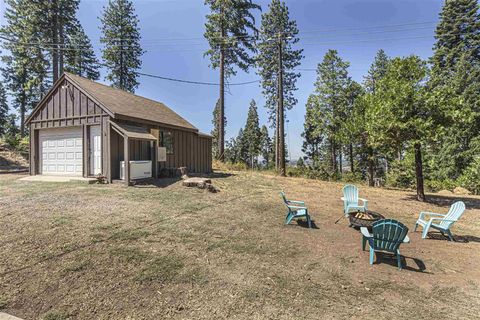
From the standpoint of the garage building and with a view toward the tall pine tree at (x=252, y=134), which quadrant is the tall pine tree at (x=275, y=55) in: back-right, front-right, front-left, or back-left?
front-right

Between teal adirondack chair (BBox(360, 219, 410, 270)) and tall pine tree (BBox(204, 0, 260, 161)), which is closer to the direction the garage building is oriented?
the teal adirondack chair

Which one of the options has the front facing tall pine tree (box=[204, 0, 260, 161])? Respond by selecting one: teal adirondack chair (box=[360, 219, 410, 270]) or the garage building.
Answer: the teal adirondack chair

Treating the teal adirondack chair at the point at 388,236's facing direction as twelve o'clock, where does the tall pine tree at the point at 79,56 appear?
The tall pine tree is roughly at 11 o'clock from the teal adirondack chair.

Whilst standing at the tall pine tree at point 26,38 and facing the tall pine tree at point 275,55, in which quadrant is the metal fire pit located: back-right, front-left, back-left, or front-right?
front-right

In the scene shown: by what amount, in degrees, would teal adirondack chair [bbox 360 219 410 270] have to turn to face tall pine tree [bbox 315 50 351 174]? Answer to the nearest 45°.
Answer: approximately 45° to its right

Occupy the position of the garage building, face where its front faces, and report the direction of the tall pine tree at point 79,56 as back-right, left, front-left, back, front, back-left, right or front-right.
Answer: back-right

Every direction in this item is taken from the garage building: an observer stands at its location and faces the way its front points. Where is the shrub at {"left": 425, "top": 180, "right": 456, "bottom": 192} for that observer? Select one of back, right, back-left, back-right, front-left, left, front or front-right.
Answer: back-left

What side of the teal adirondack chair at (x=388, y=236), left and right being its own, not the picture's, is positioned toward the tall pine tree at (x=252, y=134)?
front

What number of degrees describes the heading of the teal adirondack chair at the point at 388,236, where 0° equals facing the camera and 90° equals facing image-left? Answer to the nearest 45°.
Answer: approximately 135°

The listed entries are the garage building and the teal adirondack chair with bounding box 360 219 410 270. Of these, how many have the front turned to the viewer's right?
0

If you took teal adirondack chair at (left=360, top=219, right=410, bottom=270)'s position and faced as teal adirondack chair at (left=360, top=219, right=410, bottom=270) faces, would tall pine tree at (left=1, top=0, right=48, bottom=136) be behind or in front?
in front

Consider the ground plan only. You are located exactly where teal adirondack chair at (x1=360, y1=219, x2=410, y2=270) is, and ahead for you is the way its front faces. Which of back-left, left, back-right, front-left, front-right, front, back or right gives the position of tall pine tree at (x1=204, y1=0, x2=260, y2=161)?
front

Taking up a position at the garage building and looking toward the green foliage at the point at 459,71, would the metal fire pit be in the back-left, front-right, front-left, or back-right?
front-right
